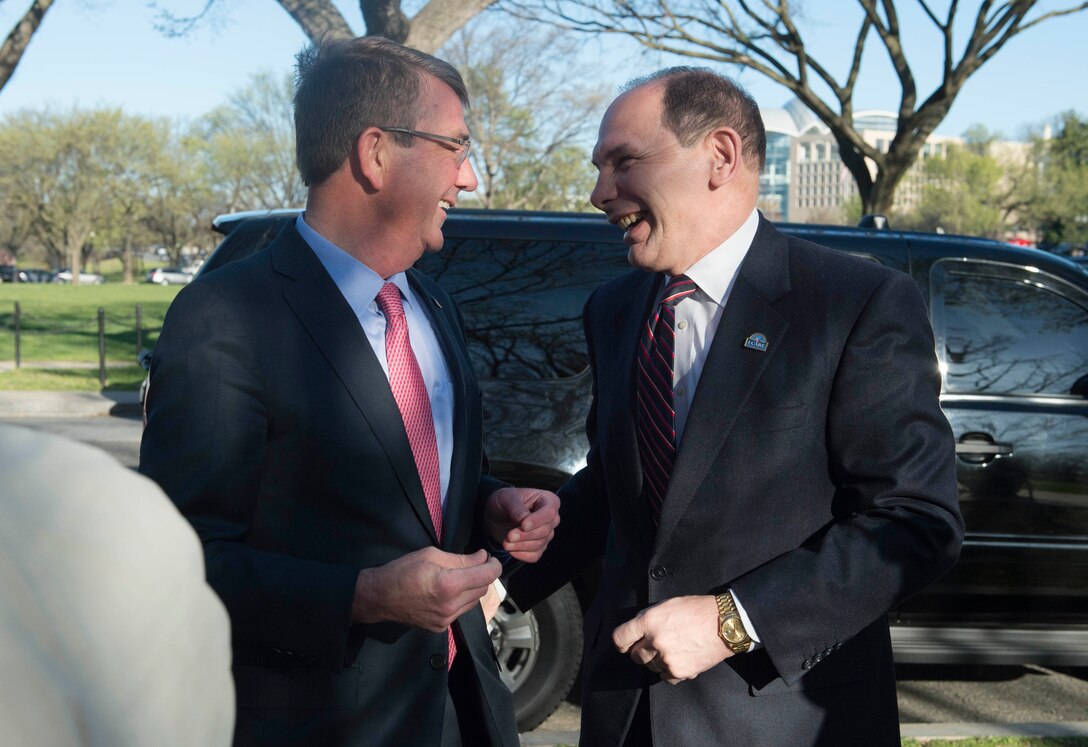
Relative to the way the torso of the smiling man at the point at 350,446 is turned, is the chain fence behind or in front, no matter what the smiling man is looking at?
behind

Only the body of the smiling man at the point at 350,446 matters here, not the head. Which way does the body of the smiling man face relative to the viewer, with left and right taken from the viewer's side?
facing the viewer and to the right of the viewer

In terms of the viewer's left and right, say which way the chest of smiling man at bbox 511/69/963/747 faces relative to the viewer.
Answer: facing the viewer and to the left of the viewer

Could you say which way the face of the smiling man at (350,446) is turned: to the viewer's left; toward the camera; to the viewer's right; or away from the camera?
to the viewer's right

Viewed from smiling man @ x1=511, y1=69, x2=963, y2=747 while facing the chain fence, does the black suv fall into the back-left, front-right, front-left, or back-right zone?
front-right

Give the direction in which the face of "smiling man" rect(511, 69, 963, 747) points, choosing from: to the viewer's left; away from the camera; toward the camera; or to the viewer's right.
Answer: to the viewer's left

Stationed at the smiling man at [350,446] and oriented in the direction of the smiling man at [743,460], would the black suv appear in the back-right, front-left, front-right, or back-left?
front-left

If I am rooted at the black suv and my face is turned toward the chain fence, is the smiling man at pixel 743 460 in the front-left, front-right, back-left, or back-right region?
back-left
